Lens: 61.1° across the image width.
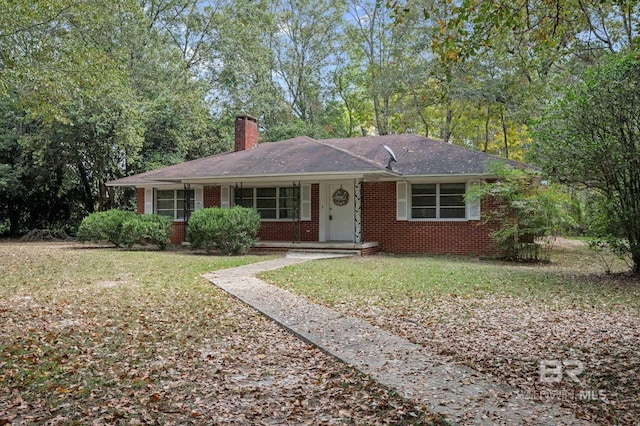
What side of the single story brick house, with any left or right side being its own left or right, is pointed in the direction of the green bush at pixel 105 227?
right

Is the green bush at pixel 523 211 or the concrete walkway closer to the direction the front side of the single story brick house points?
the concrete walkway

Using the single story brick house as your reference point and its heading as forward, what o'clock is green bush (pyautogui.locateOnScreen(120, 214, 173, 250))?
The green bush is roughly at 3 o'clock from the single story brick house.

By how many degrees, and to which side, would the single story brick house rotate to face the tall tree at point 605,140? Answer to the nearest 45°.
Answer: approximately 45° to its left

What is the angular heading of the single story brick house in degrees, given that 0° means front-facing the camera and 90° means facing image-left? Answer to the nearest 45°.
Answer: approximately 0°

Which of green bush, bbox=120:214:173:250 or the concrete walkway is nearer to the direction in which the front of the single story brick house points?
the concrete walkway

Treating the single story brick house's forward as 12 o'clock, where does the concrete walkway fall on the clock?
The concrete walkway is roughly at 12 o'clock from the single story brick house.

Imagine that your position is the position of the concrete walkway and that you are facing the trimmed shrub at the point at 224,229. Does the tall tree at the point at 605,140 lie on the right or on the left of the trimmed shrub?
right

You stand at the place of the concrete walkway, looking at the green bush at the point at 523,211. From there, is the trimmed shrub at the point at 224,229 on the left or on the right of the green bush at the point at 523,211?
left

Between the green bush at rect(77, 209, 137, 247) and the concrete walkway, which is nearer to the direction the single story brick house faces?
the concrete walkway
